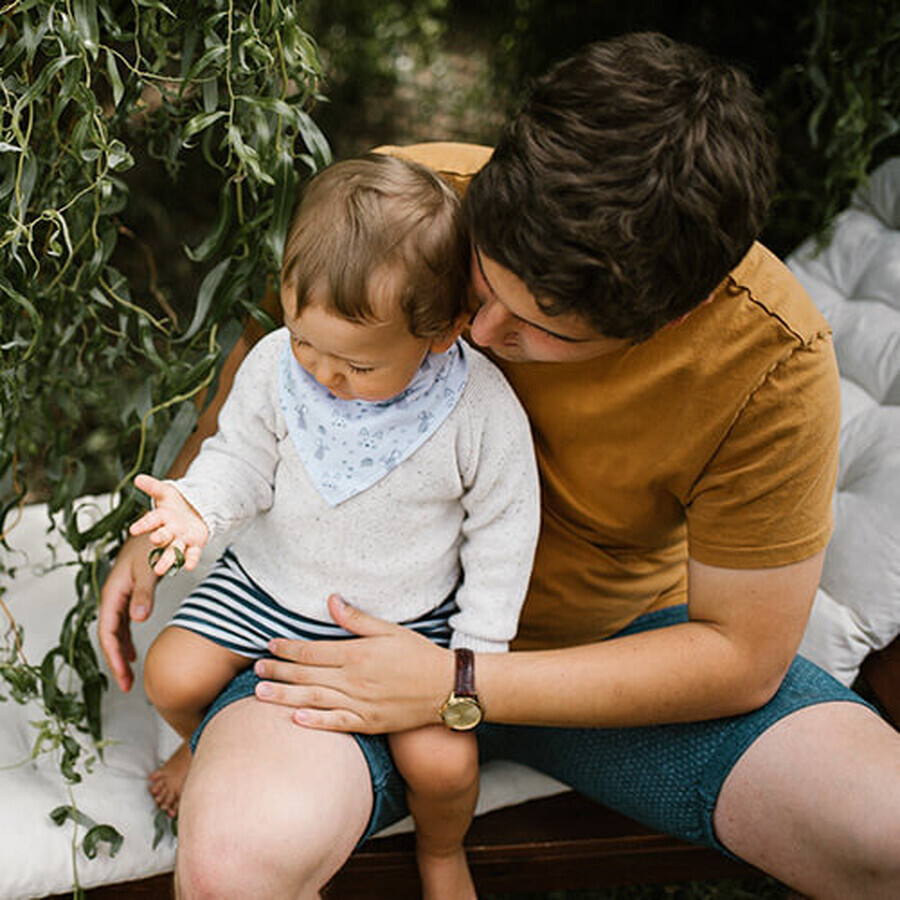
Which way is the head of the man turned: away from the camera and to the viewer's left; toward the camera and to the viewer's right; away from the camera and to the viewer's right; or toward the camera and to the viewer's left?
toward the camera and to the viewer's left

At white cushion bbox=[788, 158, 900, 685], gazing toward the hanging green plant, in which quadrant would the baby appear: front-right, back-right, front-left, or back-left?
front-left

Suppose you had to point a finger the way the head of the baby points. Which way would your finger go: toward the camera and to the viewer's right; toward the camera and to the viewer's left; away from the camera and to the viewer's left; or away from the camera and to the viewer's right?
toward the camera and to the viewer's left
